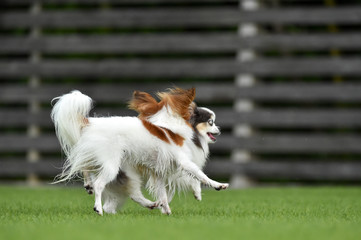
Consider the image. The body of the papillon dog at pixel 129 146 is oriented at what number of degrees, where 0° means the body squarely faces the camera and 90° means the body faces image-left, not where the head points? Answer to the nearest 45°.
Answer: approximately 270°

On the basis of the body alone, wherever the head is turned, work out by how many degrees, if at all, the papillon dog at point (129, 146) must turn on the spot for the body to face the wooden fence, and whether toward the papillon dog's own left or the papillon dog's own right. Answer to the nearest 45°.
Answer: approximately 90° to the papillon dog's own left
